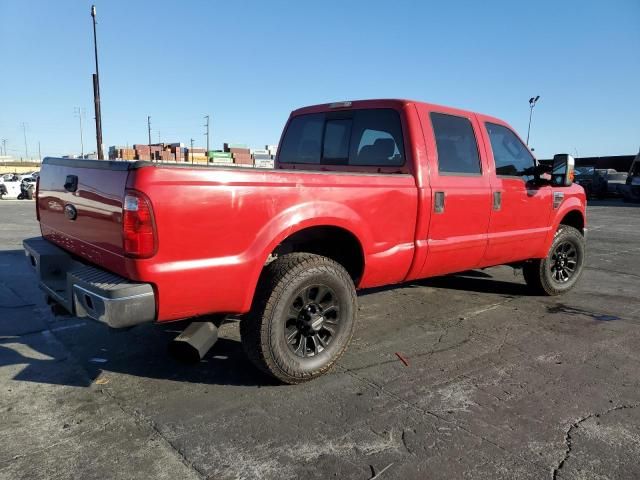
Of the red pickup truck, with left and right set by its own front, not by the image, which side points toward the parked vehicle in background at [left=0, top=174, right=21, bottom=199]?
left

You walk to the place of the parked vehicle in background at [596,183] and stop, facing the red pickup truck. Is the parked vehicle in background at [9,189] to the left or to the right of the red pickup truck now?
right

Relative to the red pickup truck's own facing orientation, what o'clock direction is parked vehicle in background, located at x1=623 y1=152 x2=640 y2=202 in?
The parked vehicle in background is roughly at 12 o'clock from the red pickup truck.

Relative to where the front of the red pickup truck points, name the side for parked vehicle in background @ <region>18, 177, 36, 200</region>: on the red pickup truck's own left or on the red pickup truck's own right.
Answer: on the red pickup truck's own left

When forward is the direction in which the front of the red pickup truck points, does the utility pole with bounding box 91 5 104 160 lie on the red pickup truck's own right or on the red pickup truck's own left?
on the red pickup truck's own left

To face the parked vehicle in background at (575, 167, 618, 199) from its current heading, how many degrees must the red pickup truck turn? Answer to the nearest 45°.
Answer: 0° — it already faces it

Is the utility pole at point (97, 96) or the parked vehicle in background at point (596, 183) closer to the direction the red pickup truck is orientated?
the parked vehicle in background

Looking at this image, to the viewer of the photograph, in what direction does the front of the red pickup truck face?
facing away from the viewer and to the right of the viewer
